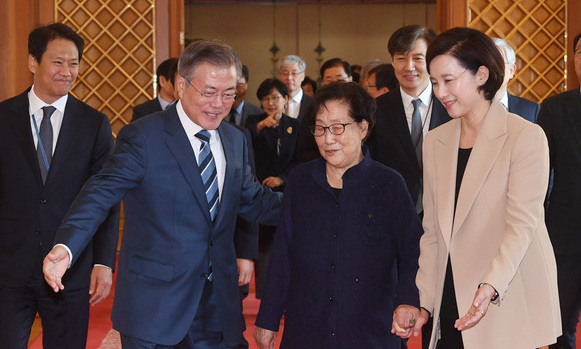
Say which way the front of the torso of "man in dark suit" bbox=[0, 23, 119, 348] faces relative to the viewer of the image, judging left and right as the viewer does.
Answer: facing the viewer

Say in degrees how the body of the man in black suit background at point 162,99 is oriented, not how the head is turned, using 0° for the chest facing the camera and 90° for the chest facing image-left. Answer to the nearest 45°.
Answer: approximately 315°

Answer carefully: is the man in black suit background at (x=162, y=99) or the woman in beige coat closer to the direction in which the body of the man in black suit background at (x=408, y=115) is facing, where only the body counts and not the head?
the woman in beige coat

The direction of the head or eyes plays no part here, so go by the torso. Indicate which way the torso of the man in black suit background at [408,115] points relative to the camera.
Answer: toward the camera

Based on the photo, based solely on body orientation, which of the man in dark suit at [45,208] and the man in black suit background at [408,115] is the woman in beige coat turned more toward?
the man in dark suit

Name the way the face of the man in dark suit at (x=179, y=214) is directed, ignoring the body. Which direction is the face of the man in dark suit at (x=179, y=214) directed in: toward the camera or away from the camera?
toward the camera

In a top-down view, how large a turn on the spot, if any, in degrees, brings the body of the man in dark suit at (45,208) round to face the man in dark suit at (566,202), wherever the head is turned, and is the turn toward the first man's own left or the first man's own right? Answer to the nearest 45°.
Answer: approximately 90° to the first man's own left

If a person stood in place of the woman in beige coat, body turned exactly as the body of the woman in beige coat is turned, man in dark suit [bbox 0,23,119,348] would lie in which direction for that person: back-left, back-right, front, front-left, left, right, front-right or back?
front-right

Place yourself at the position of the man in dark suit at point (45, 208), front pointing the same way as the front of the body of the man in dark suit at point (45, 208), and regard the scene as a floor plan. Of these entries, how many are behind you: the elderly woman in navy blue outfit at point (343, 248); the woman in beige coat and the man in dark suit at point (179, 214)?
0

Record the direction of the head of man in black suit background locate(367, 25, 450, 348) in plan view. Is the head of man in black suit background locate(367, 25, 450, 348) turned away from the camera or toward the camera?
toward the camera

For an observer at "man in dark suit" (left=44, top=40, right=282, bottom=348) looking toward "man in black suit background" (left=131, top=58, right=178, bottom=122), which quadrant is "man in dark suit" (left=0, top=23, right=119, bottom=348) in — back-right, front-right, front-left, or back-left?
front-left
